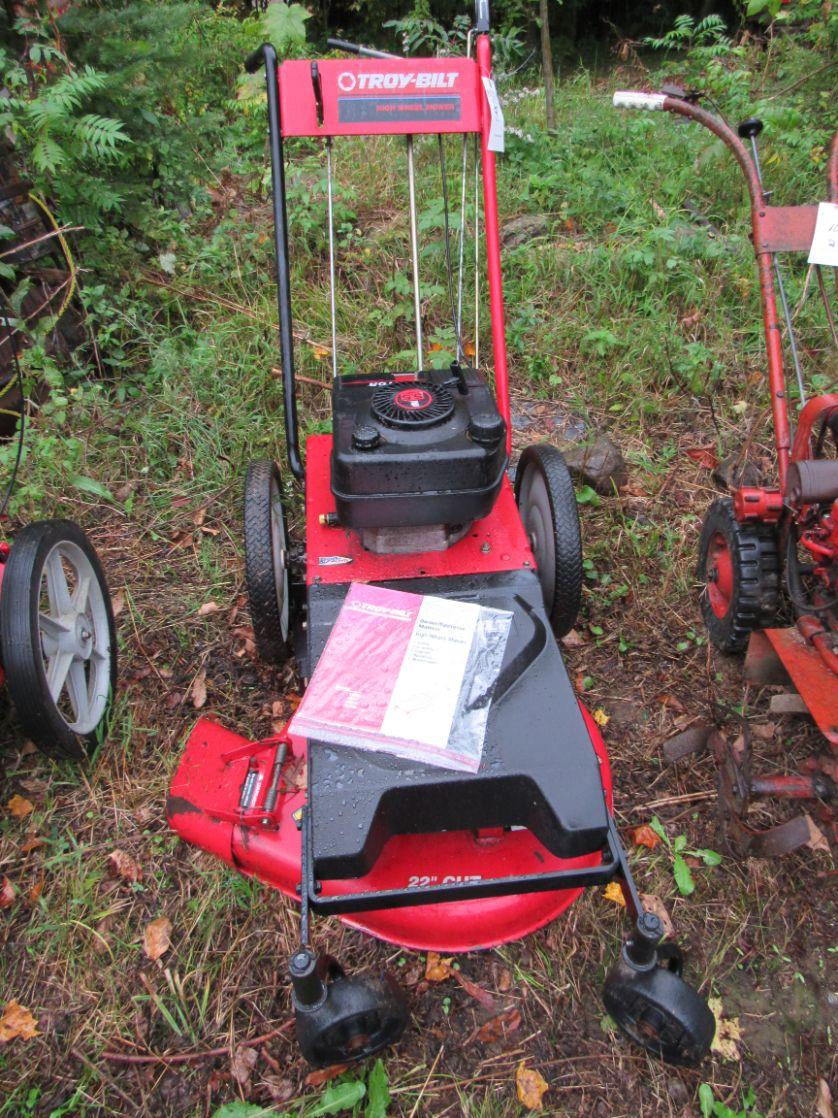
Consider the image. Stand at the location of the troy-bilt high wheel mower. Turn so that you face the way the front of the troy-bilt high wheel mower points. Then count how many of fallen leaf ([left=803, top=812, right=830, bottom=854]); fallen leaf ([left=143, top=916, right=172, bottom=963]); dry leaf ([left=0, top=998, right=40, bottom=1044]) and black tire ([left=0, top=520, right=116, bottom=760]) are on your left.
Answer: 1

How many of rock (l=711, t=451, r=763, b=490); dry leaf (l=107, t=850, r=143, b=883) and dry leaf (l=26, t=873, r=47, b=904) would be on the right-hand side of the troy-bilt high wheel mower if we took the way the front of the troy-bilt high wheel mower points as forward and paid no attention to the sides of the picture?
2

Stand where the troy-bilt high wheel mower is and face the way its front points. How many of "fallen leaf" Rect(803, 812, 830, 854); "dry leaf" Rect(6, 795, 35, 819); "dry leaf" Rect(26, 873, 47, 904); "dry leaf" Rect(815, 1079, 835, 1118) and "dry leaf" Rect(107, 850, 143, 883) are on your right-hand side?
3

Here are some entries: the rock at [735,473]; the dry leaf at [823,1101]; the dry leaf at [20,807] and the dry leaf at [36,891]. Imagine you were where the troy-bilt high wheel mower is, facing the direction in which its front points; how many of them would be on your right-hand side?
2

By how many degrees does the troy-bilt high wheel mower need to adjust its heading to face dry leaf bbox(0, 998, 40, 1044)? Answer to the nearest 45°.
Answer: approximately 45° to its right

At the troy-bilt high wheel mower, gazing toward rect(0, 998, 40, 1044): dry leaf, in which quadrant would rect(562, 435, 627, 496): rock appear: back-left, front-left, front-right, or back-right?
back-right

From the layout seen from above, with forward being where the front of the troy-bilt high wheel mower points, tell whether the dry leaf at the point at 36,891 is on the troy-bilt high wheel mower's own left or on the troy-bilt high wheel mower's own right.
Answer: on the troy-bilt high wheel mower's own right

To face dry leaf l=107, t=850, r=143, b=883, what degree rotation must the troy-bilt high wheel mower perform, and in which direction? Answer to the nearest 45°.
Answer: approximately 90° to its right

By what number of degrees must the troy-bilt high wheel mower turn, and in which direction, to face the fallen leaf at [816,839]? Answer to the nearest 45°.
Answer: approximately 90° to its left

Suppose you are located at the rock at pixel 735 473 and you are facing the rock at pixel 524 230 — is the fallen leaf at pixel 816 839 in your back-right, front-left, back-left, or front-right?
back-left

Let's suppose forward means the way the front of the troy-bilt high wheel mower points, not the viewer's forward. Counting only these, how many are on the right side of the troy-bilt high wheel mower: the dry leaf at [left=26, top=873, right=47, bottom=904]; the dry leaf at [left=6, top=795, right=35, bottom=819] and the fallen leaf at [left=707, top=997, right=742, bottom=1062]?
2

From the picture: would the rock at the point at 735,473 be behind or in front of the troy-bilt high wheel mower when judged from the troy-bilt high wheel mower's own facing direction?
behind

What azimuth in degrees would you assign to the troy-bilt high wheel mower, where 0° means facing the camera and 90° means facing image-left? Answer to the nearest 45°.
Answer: approximately 0°
